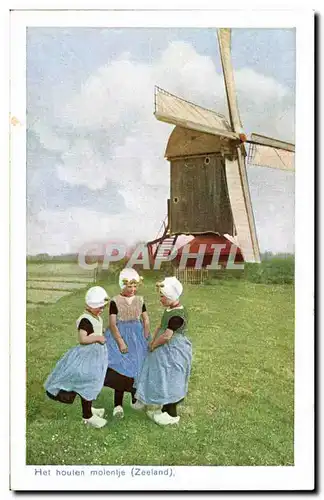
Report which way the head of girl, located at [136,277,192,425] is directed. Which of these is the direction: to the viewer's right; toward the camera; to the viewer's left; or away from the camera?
to the viewer's left

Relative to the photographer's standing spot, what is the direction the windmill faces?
facing the viewer and to the right of the viewer

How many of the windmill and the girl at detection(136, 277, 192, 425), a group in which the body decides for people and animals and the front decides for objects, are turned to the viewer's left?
1

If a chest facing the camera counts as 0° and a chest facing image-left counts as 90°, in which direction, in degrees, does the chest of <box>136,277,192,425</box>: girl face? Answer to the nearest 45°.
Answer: approximately 90°
